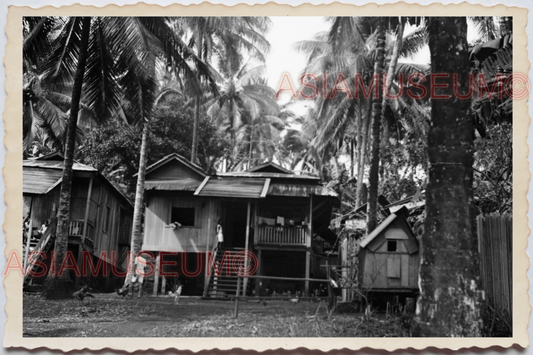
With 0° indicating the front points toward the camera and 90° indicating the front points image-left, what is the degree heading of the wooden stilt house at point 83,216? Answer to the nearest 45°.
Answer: approximately 45°

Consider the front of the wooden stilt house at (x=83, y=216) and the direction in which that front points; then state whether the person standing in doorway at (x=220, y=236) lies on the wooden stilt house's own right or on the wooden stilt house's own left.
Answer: on the wooden stilt house's own left
